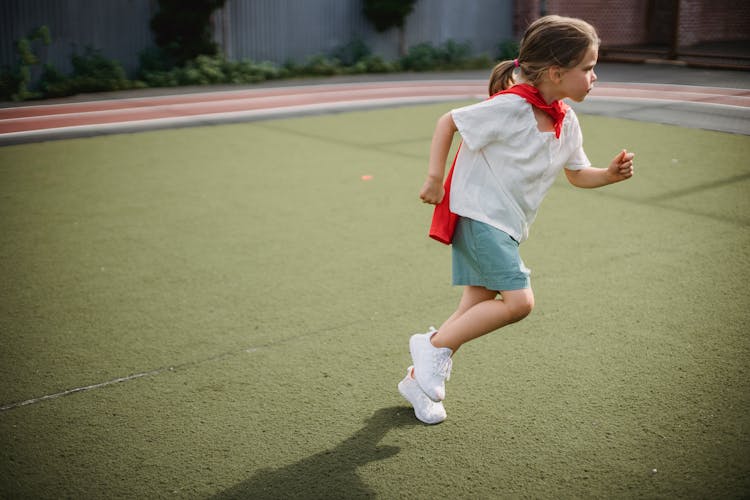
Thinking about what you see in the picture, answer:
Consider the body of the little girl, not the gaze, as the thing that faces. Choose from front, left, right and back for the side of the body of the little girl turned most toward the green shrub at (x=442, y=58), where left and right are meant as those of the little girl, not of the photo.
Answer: left

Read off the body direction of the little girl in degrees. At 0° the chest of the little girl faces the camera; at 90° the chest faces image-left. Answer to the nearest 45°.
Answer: approximately 270°

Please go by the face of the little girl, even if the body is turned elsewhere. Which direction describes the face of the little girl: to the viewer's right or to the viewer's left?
to the viewer's right

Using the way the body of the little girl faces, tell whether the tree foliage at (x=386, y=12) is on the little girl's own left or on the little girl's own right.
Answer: on the little girl's own left

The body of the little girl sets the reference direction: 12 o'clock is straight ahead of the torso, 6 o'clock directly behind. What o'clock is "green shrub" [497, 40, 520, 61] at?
The green shrub is roughly at 9 o'clock from the little girl.
